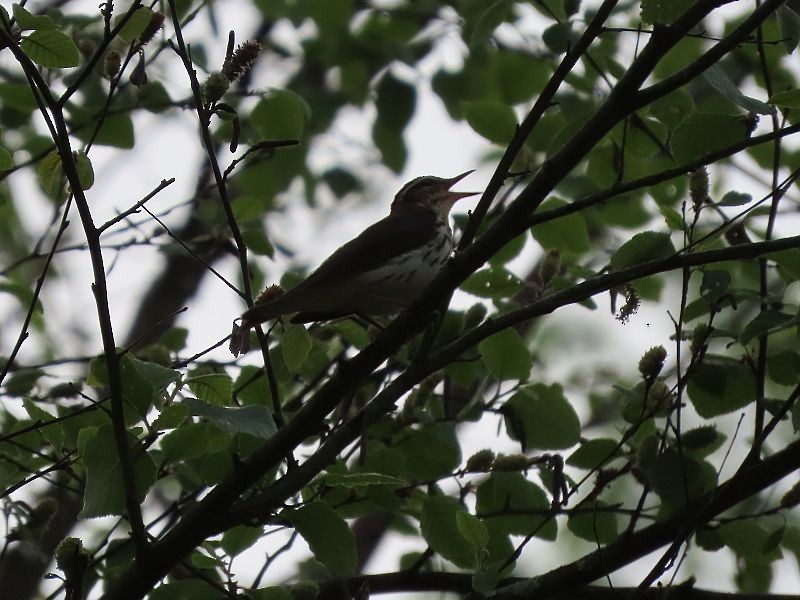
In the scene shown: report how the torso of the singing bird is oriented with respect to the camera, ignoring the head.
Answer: to the viewer's right
